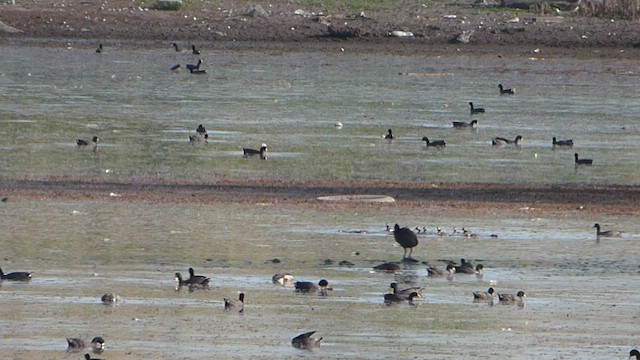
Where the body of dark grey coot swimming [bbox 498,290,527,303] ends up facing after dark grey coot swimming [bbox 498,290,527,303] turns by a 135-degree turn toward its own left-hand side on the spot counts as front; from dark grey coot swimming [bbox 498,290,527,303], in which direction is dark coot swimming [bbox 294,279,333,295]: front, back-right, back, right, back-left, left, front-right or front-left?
front-left

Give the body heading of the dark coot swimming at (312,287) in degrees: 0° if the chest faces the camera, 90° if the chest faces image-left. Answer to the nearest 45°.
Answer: approximately 270°

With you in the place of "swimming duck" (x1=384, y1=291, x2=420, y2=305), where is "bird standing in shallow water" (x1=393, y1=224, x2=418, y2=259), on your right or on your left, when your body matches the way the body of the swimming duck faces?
on your left

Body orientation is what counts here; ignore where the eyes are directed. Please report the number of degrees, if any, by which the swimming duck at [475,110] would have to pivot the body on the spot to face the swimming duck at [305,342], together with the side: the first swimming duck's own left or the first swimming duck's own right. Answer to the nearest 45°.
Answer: approximately 90° to the first swimming duck's own left

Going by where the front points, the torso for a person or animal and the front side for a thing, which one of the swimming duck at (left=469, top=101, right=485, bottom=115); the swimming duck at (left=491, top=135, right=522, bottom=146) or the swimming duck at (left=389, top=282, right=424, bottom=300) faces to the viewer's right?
the swimming duck at (left=491, top=135, right=522, bottom=146)

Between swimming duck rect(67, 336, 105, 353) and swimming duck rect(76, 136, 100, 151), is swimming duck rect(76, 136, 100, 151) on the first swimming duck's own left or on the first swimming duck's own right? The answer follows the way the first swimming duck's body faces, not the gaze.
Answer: on the first swimming duck's own left

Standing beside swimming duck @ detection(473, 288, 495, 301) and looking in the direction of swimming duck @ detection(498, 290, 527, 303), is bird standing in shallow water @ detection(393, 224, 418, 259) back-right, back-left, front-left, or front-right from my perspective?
back-left

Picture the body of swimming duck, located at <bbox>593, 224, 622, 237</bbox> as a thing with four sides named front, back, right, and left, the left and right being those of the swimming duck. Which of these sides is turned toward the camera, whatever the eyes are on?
left

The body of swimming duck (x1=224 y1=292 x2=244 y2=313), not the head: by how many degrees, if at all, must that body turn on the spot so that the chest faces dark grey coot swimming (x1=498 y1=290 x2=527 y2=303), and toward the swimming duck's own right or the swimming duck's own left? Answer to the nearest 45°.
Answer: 0° — it already faces it

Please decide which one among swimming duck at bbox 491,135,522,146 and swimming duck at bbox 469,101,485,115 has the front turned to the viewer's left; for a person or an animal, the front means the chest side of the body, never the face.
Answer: swimming duck at bbox 469,101,485,115

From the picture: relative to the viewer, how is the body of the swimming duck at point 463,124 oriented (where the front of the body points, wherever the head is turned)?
to the viewer's right
